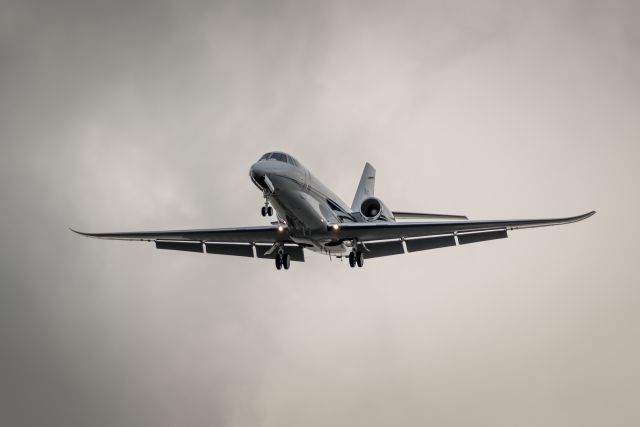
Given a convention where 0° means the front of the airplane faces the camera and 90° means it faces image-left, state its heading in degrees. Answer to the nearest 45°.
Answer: approximately 0°
